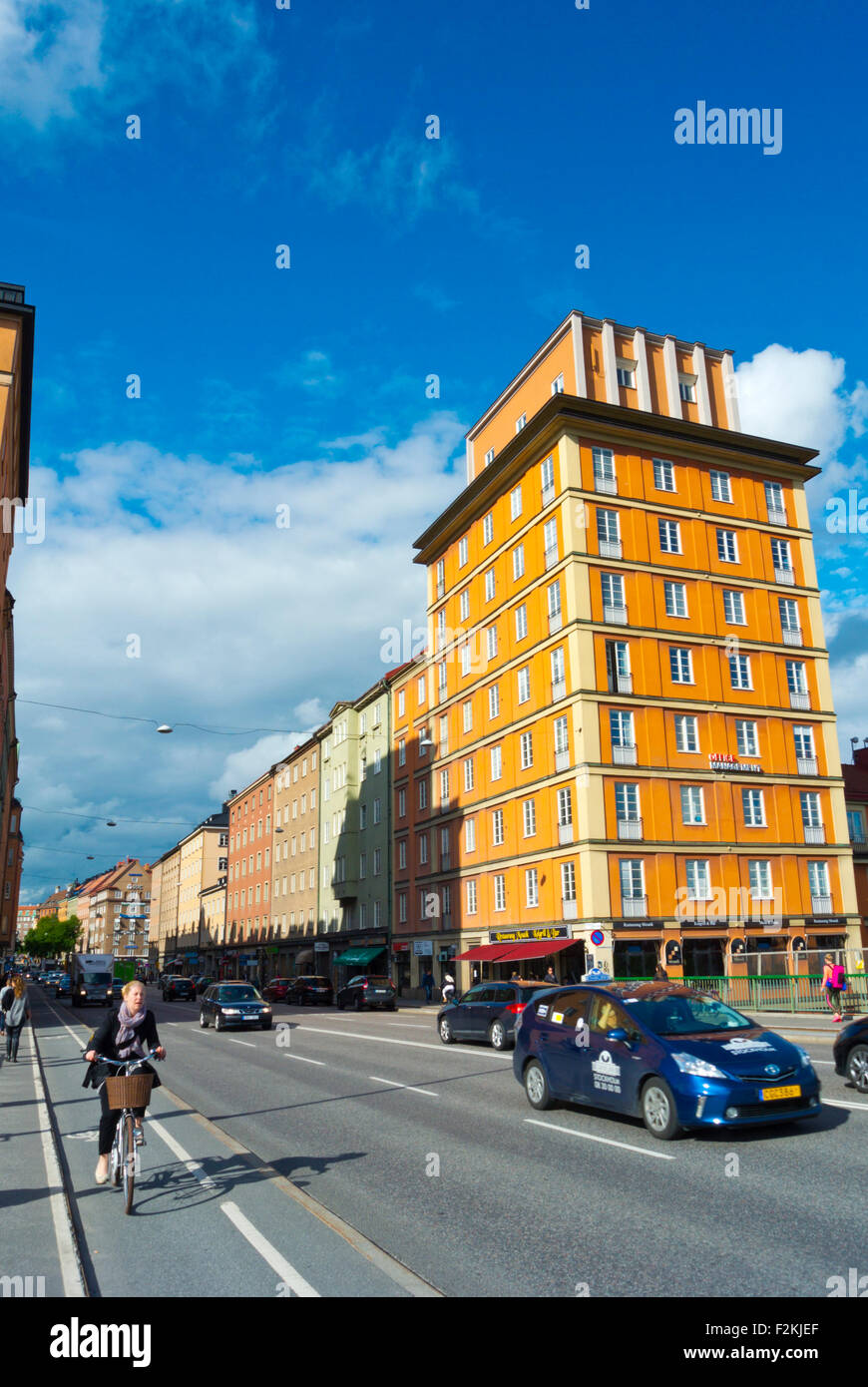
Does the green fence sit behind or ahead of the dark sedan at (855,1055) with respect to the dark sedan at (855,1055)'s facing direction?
ahead

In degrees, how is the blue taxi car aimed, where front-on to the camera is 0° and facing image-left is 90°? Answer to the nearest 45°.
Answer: approximately 315°

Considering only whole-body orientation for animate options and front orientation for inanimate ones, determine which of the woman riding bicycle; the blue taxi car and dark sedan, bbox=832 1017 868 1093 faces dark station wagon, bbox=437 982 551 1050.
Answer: dark sedan, bbox=832 1017 868 1093

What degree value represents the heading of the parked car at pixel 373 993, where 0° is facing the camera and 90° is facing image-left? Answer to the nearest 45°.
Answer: approximately 135°

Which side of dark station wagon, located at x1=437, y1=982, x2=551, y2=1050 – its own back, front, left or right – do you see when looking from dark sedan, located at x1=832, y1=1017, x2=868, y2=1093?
back

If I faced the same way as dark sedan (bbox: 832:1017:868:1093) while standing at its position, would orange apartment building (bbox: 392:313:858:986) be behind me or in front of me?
in front

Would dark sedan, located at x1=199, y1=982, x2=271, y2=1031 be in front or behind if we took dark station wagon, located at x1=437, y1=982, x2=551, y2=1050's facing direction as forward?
in front

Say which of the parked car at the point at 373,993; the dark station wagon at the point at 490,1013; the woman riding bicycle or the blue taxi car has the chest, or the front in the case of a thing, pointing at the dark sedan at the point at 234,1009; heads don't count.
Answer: the dark station wagon at the point at 490,1013

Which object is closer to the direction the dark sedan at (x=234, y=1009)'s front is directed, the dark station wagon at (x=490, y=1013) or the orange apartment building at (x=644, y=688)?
the dark station wagon

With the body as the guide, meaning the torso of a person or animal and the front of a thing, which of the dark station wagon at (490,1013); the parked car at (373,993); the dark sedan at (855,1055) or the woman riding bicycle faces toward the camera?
the woman riding bicycle

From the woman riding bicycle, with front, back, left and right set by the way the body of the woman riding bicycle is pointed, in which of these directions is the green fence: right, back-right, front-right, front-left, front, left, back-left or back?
back-left

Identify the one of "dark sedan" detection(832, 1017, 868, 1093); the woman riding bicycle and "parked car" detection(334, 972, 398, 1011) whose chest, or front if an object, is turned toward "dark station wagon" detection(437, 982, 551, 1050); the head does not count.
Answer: "dark sedan" detection(832, 1017, 868, 1093)
